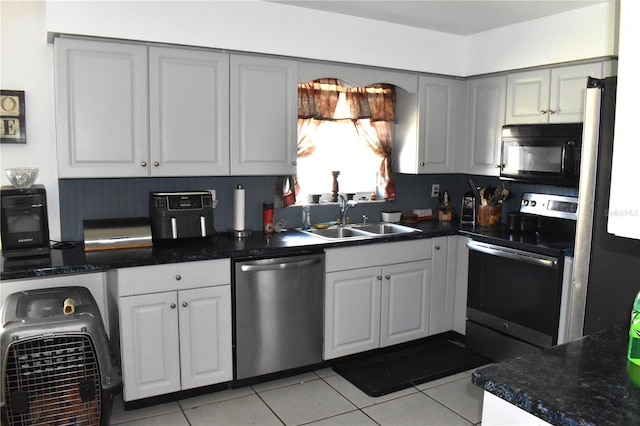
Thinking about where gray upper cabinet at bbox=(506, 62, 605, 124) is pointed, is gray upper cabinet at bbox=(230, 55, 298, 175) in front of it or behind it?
in front

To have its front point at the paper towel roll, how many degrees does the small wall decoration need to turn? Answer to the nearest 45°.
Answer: approximately 90° to its left

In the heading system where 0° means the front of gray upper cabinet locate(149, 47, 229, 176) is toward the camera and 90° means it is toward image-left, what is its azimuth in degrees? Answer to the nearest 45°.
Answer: approximately 0°

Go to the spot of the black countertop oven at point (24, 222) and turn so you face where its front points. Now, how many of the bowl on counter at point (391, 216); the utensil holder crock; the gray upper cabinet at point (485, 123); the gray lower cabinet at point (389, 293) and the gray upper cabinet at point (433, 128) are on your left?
5

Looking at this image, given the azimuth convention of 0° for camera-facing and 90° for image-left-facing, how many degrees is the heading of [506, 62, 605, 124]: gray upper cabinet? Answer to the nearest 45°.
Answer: approximately 45°

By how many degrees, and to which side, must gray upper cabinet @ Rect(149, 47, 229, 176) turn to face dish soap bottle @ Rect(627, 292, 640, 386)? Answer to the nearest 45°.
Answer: approximately 45° to its left

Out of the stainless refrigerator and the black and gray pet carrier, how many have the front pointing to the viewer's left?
1

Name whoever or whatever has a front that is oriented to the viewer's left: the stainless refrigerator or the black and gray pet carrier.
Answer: the stainless refrigerator
